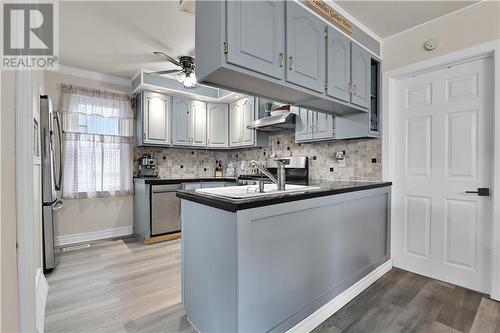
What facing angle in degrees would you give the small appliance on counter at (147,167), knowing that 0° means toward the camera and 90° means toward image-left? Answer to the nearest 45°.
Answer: approximately 0°

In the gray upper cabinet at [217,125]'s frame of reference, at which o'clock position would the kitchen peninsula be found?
The kitchen peninsula is roughly at 12 o'clock from the gray upper cabinet.

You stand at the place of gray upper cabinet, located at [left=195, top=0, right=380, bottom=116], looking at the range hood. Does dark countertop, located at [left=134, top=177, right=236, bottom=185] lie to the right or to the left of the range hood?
left

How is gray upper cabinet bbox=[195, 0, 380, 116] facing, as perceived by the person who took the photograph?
facing the viewer and to the right of the viewer

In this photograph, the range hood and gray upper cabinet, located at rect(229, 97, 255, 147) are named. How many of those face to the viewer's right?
0

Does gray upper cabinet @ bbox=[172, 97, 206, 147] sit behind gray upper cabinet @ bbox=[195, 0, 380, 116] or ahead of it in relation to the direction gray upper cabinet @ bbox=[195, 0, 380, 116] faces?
behind

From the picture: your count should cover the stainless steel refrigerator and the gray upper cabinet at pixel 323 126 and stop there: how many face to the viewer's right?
1

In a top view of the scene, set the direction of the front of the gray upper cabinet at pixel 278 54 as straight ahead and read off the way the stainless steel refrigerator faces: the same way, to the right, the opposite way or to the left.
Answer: to the left

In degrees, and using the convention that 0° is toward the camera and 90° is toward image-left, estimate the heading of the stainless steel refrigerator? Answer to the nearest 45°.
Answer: approximately 270°

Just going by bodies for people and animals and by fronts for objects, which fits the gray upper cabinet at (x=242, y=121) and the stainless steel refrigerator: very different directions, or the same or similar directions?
very different directions
